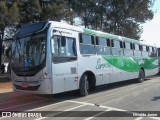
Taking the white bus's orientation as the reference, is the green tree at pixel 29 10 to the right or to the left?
on its right

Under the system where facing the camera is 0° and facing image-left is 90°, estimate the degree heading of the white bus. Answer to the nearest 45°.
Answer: approximately 45°

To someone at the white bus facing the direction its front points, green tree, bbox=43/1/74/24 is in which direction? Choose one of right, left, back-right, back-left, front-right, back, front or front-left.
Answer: back-right
